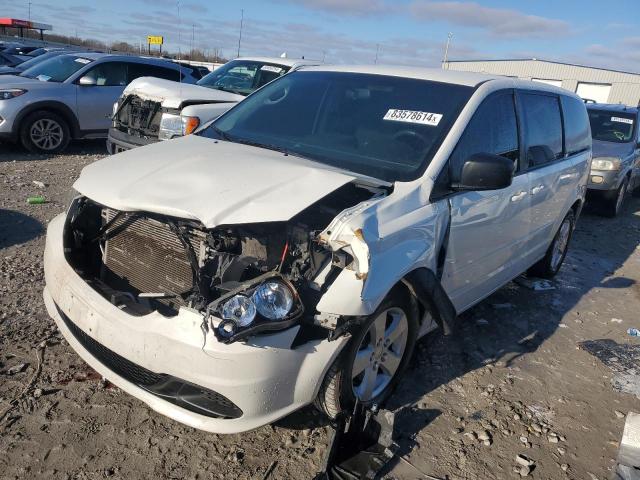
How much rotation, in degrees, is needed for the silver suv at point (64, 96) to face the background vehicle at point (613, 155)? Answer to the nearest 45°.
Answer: approximately 135° to its left

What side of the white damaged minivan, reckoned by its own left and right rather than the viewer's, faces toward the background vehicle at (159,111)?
right

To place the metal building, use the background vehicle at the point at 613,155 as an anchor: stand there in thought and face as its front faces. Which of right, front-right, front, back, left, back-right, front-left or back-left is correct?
back-right

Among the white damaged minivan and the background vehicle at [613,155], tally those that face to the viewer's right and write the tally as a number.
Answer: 0

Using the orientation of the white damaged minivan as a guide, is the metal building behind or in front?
behind

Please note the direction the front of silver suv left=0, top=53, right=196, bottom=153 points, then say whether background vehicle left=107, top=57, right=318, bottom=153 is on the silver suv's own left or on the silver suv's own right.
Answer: on the silver suv's own left

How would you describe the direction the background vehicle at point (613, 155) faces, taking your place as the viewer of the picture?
facing the viewer and to the left of the viewer

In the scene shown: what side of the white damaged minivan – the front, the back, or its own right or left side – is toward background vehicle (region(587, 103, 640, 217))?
back
